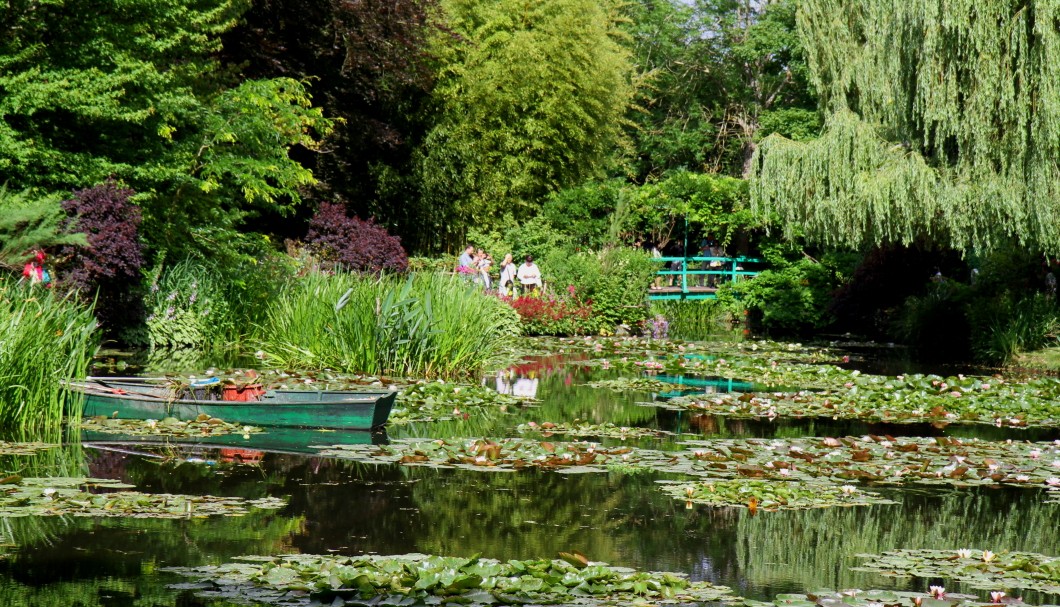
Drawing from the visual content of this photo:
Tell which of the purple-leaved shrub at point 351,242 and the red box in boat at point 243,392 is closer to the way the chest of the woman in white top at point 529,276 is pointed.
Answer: the red box in boat

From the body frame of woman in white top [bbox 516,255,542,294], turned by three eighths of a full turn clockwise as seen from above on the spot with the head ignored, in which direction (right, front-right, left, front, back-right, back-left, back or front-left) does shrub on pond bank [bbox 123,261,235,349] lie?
left

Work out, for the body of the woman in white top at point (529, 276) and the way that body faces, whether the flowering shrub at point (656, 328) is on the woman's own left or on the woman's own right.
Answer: on the woman's own left

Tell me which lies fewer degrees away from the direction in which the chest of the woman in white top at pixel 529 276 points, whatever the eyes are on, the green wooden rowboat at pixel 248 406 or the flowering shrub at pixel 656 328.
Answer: the green wooden rowboat

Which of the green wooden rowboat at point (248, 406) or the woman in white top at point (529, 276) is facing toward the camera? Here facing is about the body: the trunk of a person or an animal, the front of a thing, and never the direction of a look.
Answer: the woman in white top

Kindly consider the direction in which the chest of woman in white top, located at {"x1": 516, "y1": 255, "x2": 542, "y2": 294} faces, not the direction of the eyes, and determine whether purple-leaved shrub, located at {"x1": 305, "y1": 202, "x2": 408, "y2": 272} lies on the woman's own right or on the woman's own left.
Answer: on the woman's own right

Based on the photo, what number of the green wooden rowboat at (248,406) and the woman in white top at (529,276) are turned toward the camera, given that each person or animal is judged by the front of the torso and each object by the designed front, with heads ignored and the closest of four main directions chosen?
1

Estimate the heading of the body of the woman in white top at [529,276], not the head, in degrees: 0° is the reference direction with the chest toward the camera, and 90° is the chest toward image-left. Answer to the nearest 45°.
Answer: approximately 0°

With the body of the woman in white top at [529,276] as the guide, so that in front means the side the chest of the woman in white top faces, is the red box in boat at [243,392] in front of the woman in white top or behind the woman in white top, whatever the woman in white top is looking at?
in front
